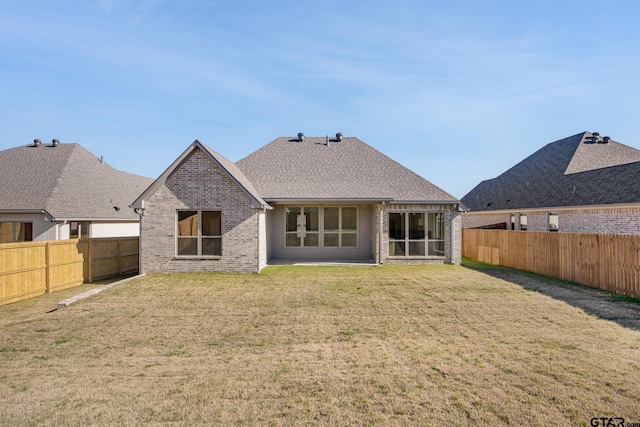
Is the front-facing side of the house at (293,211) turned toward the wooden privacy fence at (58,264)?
no

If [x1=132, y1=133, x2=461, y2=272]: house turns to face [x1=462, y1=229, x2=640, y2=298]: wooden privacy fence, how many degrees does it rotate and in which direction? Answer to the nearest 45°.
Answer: approximately 135° to its right

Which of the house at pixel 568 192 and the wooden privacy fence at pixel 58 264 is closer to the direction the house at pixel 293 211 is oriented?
the house

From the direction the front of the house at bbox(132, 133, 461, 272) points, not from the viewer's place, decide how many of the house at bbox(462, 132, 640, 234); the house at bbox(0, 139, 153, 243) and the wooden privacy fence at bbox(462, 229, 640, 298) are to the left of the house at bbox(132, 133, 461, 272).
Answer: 1

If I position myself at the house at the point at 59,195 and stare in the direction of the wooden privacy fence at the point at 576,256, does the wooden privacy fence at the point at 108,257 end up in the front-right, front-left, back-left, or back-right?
front-right

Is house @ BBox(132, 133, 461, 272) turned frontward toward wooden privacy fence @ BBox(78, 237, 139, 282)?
no

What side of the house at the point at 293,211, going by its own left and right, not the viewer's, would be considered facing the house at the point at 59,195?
left

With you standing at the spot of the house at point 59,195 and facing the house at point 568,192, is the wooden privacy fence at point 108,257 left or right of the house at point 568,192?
right

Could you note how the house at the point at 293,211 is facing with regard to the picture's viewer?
facing away from the viewer

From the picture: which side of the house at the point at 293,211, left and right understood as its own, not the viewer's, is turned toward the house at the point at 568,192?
right
